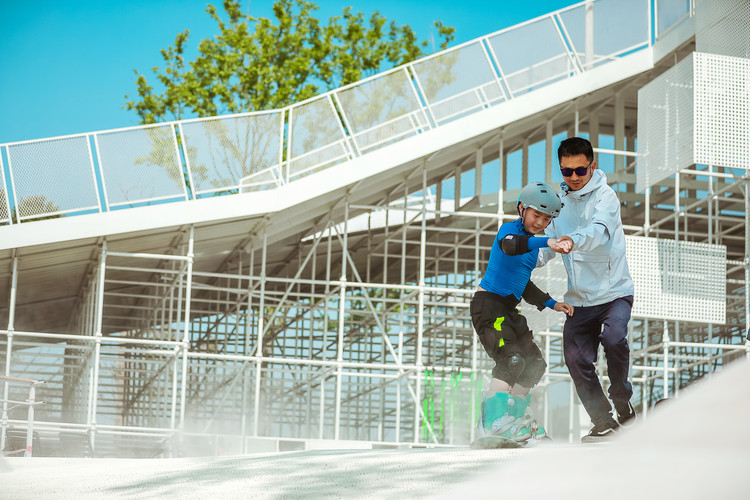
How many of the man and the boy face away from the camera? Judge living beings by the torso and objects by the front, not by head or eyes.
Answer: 0

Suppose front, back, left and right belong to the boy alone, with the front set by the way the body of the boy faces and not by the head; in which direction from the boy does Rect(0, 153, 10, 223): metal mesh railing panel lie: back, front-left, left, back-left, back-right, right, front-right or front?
back

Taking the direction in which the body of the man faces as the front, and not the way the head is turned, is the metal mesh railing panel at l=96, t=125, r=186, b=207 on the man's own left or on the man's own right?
on the man's own right

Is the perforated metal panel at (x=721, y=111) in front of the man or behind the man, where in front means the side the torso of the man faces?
behind

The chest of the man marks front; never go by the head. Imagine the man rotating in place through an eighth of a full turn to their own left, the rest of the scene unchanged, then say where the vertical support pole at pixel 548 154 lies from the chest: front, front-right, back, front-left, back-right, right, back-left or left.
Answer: back

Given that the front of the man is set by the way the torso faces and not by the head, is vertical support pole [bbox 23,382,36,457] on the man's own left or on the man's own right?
on the man's own right

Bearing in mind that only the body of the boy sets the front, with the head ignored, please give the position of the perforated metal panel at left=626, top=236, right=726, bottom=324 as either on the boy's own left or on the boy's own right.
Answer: on the boy's own left

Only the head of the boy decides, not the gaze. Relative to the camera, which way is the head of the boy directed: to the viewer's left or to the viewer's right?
to the viewer's right

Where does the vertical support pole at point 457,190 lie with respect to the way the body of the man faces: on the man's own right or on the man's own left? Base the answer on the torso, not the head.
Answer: on the man's own right

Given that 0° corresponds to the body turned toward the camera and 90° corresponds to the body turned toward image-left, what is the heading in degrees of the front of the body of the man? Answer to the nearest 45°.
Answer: approximately 45°

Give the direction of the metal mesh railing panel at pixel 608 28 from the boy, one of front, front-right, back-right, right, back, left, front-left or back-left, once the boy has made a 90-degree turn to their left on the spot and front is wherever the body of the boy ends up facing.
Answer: front-left

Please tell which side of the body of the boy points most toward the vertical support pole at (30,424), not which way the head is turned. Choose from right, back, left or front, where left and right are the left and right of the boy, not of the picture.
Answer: back

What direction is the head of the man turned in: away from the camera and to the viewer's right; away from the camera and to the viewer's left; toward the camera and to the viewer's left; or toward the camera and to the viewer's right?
toward the camera and to the viewer's left
